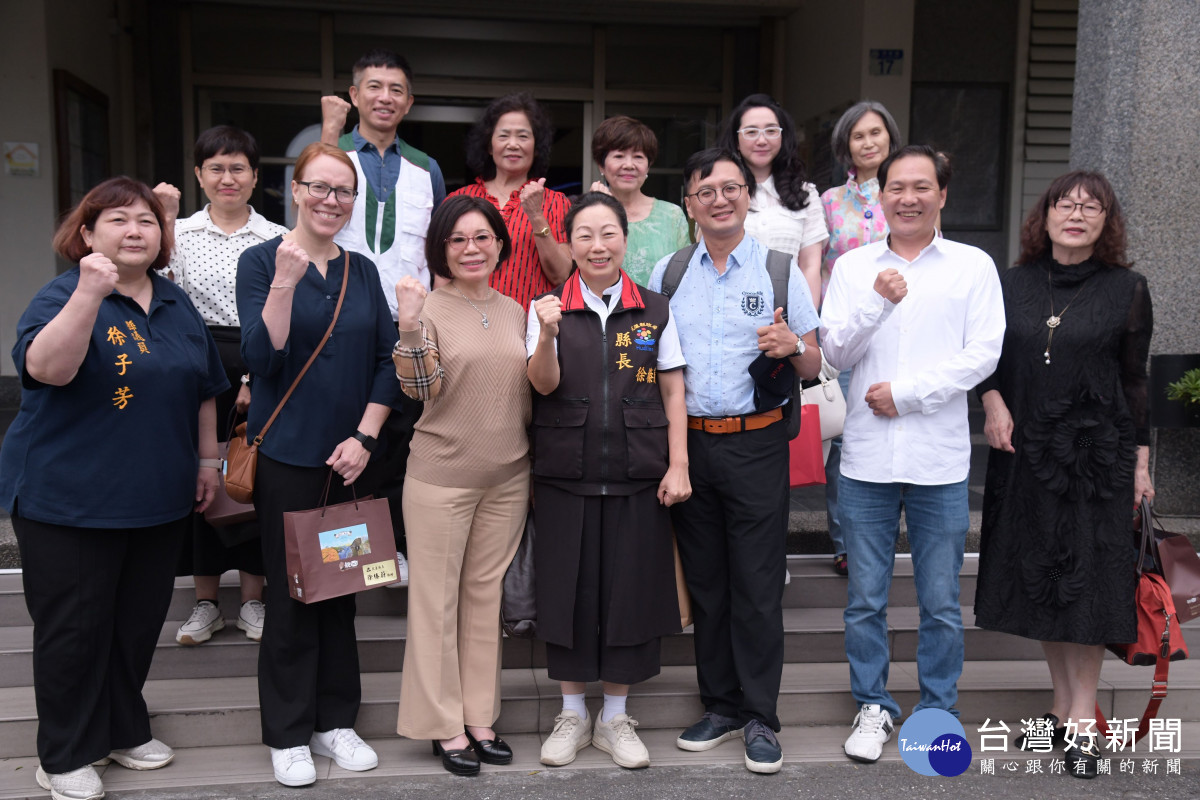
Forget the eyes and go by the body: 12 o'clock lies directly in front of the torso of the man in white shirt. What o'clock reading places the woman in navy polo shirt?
The woman in navy polo shirt is roughly at 2 o'clock from the man in white shirt.

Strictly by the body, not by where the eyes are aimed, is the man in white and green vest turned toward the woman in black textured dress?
no

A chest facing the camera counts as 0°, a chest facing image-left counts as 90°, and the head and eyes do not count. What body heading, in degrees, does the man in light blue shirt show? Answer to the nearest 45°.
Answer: approximately 0°

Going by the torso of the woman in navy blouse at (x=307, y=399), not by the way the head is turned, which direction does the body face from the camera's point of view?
toward the camera

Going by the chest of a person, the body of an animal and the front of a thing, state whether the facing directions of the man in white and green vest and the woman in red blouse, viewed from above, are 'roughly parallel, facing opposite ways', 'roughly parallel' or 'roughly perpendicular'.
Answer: roughly parallel

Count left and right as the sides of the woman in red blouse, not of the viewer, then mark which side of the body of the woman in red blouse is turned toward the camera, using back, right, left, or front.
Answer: front

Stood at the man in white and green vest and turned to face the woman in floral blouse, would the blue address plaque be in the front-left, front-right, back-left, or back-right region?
front-left

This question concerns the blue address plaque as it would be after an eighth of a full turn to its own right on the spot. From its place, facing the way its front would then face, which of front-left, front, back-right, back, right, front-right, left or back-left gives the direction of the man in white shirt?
front-left

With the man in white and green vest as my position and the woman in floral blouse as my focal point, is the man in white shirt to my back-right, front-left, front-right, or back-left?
front-right

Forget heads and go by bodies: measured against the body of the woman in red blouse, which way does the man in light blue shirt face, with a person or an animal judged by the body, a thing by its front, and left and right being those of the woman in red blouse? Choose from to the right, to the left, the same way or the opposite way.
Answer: the same way

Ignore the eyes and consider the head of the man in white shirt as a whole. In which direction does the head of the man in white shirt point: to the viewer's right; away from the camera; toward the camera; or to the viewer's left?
toward the camera

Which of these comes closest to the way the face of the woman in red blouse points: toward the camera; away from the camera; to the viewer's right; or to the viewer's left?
toward the camera

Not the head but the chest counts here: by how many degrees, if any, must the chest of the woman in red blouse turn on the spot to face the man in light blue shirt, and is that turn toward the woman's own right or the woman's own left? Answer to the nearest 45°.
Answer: approximately 45° to the woman's own left

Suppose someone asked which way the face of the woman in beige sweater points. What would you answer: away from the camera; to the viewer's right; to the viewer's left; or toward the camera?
toward the camera

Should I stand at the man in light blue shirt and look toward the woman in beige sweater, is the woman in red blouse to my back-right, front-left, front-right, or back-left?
front-right

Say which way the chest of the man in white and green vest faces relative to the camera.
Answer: toward the camera

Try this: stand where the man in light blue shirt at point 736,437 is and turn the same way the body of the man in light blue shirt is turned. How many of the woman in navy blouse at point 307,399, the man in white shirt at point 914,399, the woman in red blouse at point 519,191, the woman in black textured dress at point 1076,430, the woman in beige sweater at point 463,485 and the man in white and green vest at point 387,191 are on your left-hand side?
2
